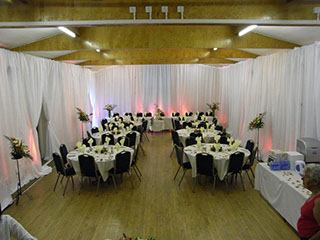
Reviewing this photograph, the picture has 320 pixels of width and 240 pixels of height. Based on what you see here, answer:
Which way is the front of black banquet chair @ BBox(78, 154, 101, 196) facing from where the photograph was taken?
facing away from the viewer and to the right of the viewer

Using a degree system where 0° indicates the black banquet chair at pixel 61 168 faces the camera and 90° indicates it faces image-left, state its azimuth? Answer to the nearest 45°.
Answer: approximately 225°

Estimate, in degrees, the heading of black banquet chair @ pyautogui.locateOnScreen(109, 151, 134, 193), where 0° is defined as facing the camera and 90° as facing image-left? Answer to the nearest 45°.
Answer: approximately 135°

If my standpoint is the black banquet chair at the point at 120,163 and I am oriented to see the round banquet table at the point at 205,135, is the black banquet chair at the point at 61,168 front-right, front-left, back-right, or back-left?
back-left

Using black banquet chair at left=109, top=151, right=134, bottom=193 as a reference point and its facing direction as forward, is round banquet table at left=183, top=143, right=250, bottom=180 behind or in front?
behind

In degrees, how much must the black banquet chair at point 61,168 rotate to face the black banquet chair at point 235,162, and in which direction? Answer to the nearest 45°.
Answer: approximately 90° to its right

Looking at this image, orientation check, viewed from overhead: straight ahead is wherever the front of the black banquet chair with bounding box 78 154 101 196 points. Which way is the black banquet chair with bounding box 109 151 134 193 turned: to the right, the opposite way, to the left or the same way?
to the left

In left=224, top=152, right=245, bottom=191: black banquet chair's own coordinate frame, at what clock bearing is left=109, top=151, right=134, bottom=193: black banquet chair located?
left=109, top=151, right=134, bottom=193: black banquet chair is roughly at 10 o'clock from left=224, top=152, right=245, bottom=191: black banquet chair.

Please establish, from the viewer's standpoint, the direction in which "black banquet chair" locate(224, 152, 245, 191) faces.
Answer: facing away from the viewer and to the left of the viewer
